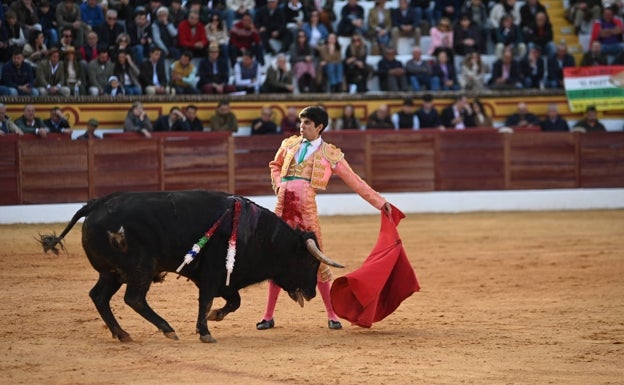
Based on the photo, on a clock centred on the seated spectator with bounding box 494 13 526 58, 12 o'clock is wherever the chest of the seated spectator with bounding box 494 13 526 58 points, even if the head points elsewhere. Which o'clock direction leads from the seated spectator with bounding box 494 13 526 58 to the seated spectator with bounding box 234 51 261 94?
the seated spectator with bounding box 234 51 261 94 is roughly at 2 o'clock from the seated spectator with bounding box 494 13 526 58.

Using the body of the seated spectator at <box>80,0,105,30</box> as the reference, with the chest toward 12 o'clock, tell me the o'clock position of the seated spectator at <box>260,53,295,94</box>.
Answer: the seated spectator at <box>260,53,295,94</box> is roughly at 9 o'clock from the seated spectator at <box>80,0,105,30</box>.

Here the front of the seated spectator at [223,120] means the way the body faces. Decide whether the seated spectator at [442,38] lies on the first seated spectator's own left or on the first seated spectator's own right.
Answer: on the first seated spectator's own left

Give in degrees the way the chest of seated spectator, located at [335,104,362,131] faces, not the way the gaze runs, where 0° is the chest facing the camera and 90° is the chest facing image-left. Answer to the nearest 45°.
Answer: approximately 0°

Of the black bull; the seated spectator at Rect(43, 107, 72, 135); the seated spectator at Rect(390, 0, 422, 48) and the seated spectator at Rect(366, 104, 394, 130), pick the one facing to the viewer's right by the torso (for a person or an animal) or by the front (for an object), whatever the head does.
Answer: the black bull

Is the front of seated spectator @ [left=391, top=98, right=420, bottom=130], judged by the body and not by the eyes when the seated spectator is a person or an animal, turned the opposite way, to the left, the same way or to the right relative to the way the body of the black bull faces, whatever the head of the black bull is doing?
to the right

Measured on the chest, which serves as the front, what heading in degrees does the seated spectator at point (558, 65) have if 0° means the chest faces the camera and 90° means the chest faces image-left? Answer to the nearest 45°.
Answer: approximately 0°

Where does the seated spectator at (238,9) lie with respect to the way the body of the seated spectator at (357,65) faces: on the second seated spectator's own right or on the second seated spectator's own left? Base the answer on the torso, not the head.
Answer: on the second seated spectator's own right

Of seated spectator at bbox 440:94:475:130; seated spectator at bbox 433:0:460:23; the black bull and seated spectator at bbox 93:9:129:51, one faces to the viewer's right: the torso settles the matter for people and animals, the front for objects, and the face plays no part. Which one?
the black bull

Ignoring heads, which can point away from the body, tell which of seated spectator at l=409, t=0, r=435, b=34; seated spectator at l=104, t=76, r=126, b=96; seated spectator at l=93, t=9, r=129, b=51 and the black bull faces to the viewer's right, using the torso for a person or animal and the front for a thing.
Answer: the black bull

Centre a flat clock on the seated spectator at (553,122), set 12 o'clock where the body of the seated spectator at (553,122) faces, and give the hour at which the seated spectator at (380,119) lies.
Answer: the seated spectator at (380,119) is roughly at 2 o'clock from the seated spectator at (553,122).
